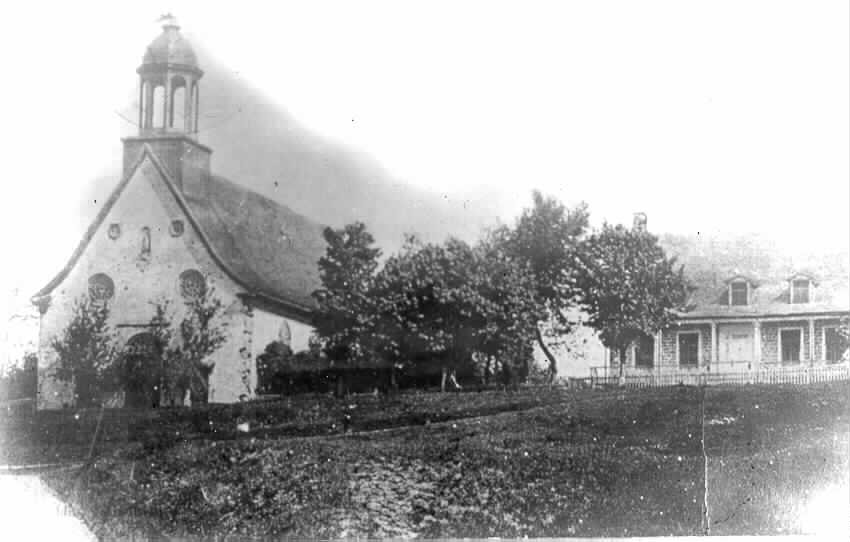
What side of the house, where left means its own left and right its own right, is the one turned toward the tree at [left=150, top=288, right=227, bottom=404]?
right

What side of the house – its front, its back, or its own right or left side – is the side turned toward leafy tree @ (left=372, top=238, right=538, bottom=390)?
right

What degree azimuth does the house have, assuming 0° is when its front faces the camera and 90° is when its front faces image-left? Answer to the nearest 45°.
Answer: approximately 0°

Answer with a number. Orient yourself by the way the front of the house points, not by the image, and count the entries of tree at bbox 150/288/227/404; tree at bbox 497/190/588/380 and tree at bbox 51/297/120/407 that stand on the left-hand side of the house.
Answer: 0

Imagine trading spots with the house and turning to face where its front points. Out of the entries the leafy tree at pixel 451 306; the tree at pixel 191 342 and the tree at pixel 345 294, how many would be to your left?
0
